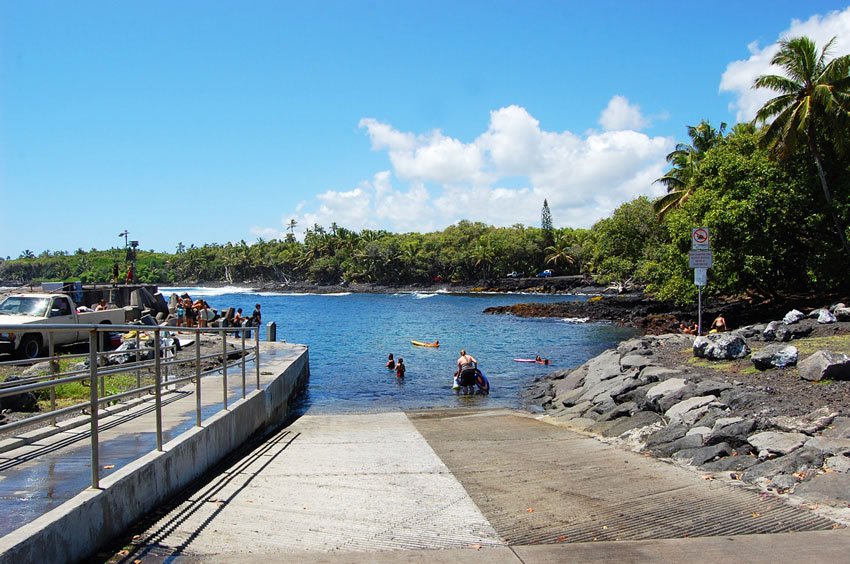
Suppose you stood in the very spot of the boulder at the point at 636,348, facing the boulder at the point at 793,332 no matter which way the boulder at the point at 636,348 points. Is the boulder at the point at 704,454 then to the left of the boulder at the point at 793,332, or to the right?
right

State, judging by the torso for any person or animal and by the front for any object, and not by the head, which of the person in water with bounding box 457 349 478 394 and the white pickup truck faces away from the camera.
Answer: the person in water

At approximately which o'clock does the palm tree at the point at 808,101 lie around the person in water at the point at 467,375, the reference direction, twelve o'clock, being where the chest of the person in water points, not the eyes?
The palm tree is roughly at 2 o'clock from the person in water.

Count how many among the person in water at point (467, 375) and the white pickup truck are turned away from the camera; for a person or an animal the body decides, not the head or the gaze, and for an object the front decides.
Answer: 1

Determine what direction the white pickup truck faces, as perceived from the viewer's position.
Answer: facing the viewer and to the left of the viewer

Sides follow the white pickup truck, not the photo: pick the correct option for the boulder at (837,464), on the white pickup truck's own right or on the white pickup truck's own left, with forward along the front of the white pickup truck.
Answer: on the white pickup truck's own left

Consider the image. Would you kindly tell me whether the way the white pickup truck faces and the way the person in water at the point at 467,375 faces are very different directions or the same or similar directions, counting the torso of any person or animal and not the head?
very different directions

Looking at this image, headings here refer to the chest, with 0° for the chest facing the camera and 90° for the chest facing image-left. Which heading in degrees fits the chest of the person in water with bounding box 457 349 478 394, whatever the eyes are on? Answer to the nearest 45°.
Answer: approximately 180°

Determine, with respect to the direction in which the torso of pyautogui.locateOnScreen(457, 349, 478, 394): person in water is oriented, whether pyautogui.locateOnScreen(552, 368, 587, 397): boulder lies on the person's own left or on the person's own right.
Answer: on the person's own right

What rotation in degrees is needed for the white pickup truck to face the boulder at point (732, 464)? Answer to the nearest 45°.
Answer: approximately 90° to its left

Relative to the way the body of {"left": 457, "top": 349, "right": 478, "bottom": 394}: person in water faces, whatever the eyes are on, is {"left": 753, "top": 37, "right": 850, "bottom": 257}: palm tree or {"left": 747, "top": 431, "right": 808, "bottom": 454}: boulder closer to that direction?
the palm tree
